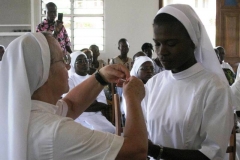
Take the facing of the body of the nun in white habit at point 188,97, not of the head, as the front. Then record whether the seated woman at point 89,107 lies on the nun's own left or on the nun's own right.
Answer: on the nun's own right

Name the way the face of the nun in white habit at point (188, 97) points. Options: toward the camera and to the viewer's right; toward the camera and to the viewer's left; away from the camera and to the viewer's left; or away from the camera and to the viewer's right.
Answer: toward the camera and to the viewer's left

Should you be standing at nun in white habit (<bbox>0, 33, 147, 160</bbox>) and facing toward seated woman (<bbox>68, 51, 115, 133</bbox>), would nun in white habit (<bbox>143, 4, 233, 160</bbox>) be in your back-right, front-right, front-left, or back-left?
front-right

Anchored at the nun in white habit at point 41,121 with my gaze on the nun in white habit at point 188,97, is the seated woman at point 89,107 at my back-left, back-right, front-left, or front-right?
front-left
